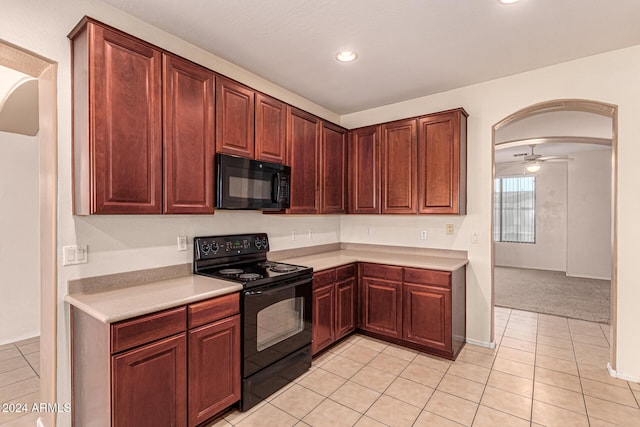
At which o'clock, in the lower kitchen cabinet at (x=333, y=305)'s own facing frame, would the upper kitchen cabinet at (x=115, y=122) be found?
The upper kitchen cabinet is roughly at 3 o'clock from the lower kitchen cabinet.

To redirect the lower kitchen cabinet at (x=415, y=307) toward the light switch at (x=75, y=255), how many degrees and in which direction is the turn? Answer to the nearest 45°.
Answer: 0° — it already faces it
